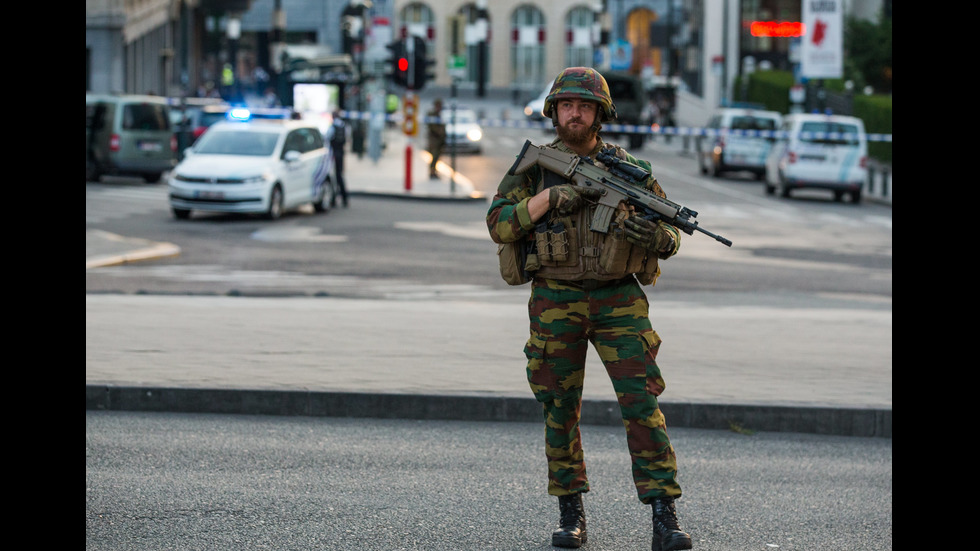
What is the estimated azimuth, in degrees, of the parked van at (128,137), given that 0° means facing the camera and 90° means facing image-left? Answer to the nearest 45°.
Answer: approximately 135°

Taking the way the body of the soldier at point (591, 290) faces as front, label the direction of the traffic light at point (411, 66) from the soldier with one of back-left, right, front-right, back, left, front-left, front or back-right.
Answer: back

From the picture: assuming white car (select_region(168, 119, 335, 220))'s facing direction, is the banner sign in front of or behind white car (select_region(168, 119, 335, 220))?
behind

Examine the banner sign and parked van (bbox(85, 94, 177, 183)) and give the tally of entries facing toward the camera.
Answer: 1

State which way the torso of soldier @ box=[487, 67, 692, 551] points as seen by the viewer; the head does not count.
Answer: toward the camera

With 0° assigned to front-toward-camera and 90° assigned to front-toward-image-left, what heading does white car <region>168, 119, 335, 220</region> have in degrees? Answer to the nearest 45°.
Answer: approximately 45°

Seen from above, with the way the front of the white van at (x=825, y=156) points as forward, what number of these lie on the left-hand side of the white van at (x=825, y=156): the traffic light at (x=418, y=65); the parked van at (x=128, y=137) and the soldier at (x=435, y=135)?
3

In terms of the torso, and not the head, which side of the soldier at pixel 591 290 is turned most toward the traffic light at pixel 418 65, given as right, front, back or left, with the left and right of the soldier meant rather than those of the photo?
back

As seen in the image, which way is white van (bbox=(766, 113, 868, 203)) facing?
away from the camera

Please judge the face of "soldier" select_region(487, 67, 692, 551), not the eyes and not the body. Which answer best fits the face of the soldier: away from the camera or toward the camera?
toward the camera

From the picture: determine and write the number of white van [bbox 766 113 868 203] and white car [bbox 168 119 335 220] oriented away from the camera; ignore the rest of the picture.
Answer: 1
